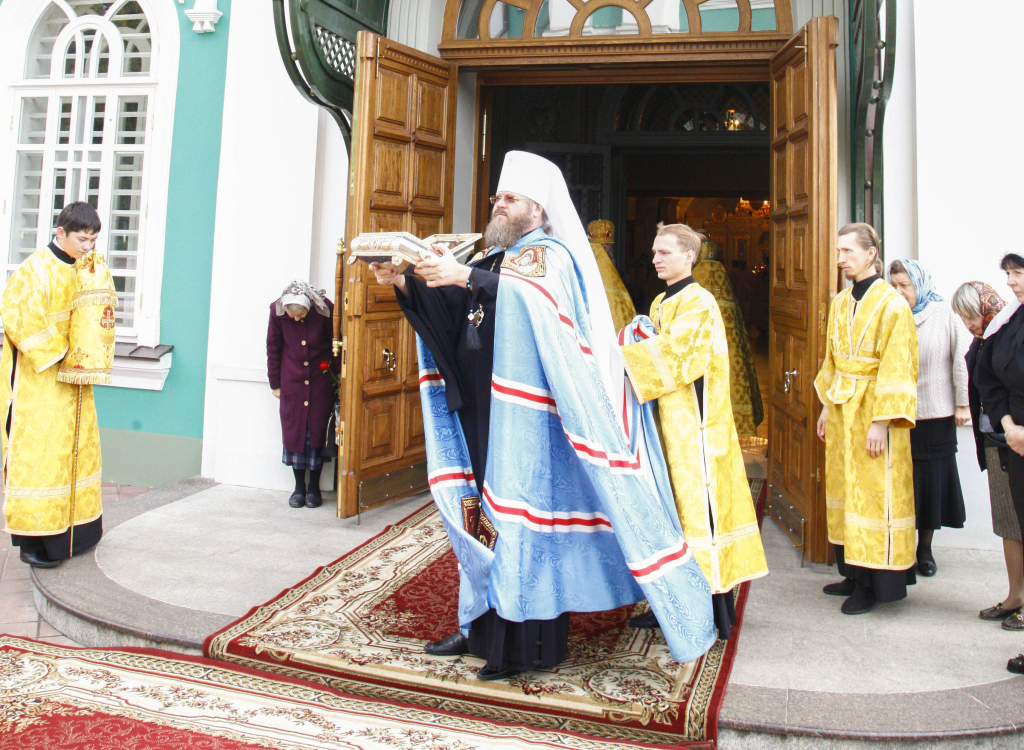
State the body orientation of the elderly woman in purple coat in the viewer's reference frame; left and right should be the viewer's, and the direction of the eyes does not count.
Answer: facing the viewer

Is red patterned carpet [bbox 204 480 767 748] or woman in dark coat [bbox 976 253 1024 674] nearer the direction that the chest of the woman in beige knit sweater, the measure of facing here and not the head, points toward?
the red patterned carpet

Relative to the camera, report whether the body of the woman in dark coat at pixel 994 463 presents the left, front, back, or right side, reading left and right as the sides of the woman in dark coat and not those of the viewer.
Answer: left

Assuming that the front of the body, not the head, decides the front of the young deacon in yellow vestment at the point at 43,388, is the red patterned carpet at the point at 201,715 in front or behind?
in front

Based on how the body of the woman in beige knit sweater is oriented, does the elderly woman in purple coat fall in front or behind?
in front

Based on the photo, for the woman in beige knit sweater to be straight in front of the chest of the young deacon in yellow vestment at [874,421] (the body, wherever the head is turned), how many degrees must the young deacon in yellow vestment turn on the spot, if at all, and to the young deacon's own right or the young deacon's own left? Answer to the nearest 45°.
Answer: approximately 180°

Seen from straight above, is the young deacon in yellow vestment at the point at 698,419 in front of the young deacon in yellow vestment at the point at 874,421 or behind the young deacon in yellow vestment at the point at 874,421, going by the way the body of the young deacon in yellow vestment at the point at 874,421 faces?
in front

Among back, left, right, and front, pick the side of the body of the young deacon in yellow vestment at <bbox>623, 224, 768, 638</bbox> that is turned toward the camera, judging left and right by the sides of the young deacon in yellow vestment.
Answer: left

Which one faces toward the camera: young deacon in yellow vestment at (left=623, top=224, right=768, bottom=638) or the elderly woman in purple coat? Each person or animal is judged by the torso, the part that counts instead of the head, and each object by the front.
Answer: the elderly woman in purple coat

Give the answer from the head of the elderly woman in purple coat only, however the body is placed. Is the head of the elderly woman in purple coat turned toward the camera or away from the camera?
toward the camera

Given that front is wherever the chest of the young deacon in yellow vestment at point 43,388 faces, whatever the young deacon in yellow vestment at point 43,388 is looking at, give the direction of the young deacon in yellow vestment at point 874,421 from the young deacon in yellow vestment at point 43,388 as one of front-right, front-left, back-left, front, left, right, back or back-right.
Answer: front

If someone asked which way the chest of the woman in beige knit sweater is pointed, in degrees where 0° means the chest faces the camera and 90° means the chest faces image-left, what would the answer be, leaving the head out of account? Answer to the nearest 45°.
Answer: approximately 45°

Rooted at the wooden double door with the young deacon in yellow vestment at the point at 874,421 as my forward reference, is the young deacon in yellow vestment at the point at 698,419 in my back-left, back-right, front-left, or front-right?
front-right

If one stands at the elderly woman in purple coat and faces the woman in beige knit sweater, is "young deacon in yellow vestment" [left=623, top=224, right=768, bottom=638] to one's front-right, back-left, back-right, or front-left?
front-right

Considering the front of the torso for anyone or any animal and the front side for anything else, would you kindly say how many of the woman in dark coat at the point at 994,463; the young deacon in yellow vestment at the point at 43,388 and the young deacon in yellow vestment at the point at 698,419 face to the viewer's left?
2

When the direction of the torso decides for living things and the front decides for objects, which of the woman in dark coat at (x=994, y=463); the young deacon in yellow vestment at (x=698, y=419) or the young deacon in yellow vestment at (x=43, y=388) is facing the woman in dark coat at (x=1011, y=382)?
the young deacon in yellow vestment at (x=43, y=388)

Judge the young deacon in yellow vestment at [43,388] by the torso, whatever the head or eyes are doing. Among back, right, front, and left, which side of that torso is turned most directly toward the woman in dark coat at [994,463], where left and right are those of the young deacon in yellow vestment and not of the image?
front
